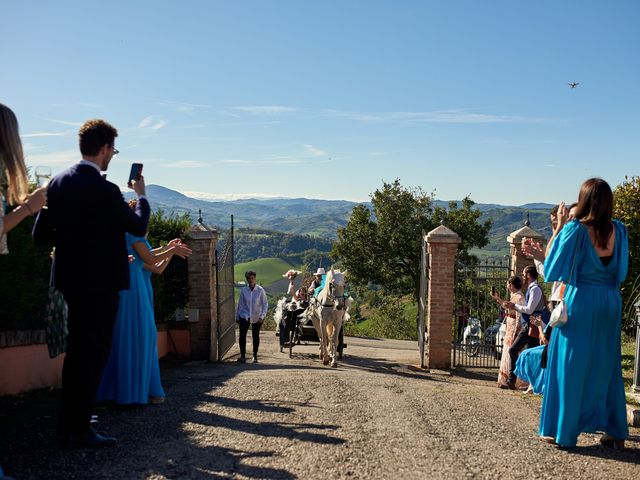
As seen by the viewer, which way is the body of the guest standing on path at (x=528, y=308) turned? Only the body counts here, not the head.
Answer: to the viewer's left

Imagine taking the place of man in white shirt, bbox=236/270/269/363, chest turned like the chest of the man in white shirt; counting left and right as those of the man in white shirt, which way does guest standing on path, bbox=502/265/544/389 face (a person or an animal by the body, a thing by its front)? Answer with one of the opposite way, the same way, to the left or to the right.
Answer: to the right

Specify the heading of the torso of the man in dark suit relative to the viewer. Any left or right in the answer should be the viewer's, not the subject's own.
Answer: facing away from the viewer and to the right of the viewer

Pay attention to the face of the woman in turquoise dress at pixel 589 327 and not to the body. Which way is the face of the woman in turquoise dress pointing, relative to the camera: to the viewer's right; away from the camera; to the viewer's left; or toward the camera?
away from the camera

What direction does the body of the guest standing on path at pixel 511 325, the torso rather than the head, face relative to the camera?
to the viewer's left

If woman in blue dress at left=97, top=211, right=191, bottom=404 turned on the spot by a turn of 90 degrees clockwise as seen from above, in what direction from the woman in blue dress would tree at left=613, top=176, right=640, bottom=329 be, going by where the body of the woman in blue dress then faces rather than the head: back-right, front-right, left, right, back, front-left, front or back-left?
back-left

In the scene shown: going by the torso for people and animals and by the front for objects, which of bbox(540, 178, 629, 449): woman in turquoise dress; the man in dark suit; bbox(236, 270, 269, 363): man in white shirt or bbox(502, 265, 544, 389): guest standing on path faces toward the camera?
the man in white shirt

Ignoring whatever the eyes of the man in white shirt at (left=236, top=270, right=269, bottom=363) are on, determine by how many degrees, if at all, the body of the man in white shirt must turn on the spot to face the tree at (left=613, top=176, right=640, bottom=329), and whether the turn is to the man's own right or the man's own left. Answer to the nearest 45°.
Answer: approximately 45° to the man's own left

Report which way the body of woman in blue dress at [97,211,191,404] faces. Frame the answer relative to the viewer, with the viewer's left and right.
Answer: facing to the right of the viewer

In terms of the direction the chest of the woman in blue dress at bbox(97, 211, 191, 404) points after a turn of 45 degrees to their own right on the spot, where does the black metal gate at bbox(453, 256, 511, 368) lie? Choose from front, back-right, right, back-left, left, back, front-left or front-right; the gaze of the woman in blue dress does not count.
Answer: left

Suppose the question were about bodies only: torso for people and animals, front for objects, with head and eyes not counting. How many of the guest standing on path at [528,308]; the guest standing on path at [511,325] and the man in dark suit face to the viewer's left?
2

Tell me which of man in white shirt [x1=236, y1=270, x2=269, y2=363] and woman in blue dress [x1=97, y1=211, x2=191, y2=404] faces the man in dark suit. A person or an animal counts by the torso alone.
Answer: the man in white shirt

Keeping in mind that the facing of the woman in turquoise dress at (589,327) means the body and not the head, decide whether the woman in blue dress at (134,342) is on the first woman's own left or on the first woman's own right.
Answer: on the first woman's own left
